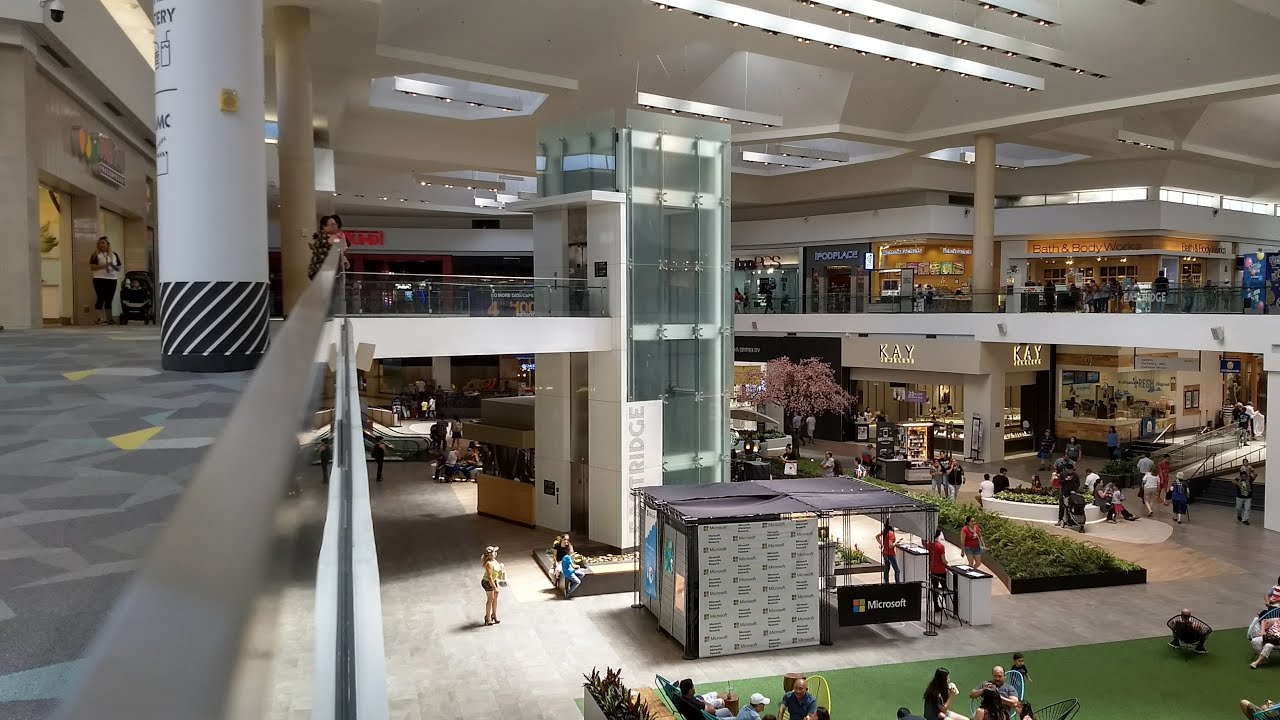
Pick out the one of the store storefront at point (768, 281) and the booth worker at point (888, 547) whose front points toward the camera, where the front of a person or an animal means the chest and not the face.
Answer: the store storefront

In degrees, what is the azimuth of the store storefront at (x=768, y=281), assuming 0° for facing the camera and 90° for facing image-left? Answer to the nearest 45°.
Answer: approximately 0°

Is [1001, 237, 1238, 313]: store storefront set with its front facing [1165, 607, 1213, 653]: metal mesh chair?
yes

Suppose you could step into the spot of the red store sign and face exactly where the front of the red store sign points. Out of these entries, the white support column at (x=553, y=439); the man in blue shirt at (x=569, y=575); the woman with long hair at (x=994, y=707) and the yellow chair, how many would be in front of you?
4

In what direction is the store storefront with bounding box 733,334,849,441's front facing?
toward the camera

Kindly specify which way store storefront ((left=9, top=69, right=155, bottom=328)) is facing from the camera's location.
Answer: facing the viewer and to the right of the viewer

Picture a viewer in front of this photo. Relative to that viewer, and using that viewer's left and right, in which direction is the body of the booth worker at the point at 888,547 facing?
facing away from the viewer

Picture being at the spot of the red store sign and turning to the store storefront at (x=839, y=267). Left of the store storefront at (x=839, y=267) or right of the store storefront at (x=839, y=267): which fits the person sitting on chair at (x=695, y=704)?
right

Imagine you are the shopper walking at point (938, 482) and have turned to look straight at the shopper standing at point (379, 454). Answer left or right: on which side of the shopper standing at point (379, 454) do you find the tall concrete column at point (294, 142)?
left

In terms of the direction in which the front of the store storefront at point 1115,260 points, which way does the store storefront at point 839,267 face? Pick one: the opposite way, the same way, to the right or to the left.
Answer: the same way

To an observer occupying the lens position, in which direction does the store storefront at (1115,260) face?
facing the viewer

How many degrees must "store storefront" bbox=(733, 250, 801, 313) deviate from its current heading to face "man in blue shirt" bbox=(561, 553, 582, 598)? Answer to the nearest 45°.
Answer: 0° — it already faces them

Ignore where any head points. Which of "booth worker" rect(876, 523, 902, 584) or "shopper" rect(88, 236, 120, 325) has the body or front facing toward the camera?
"shopper" rect(88, 236, 120, 325)

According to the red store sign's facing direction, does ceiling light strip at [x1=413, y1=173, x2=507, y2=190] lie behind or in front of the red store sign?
in front

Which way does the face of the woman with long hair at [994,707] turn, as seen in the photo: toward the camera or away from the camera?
away from the camera
